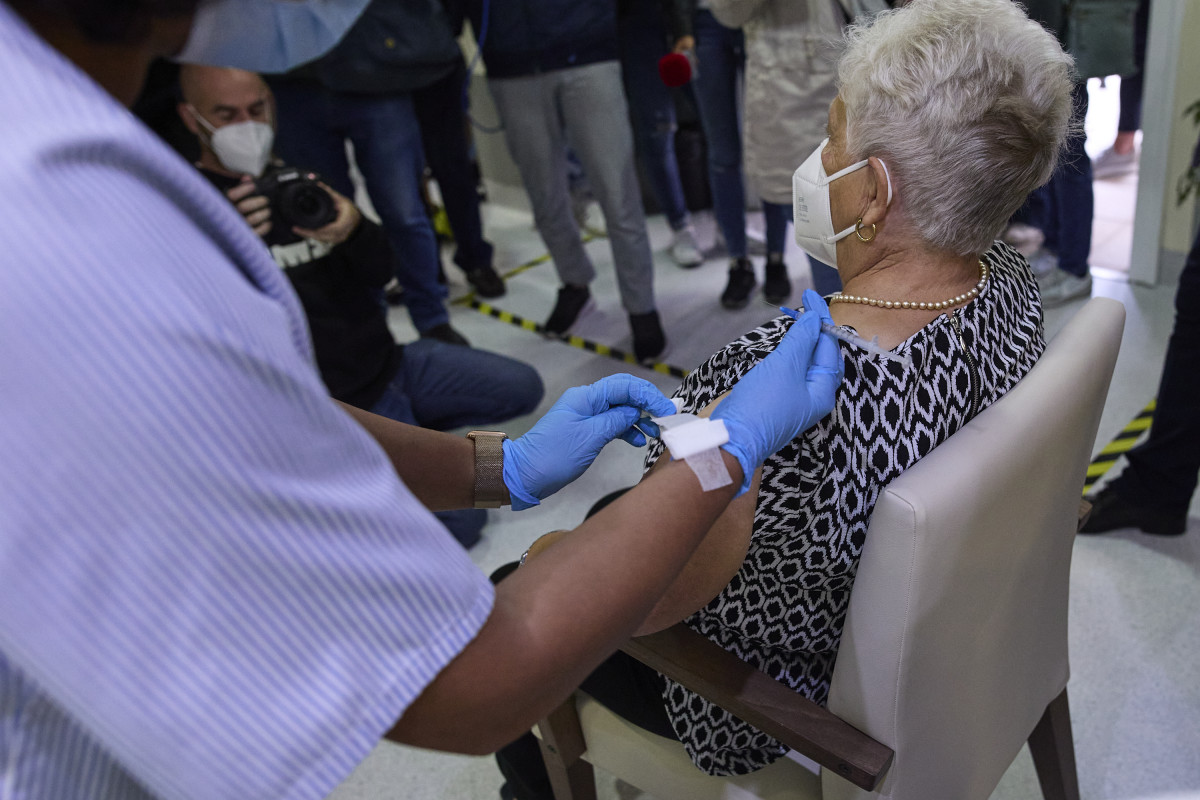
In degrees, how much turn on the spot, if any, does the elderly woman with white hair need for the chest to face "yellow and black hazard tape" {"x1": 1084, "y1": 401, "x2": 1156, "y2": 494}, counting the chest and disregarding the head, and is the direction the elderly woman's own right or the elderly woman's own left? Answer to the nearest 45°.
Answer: approximately 90° to the elderly woman's own right

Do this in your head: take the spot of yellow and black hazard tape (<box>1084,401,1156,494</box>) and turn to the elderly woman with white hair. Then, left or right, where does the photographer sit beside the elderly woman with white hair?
right

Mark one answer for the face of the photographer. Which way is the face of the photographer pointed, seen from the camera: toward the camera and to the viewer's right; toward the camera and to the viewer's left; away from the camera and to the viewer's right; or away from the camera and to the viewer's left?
toward the camera and to the viewer's right

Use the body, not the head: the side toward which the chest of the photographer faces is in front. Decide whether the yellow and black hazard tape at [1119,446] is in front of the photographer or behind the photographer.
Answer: in front

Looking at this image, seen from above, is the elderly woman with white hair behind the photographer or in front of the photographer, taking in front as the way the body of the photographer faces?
in front

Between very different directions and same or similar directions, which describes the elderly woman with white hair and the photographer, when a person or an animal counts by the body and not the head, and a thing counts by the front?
very different directions

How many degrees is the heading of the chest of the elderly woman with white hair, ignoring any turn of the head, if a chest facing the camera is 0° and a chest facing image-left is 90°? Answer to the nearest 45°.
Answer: approximately 135°

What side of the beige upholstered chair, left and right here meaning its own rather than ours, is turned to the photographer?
front

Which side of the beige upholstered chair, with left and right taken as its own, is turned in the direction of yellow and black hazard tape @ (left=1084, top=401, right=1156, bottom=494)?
right

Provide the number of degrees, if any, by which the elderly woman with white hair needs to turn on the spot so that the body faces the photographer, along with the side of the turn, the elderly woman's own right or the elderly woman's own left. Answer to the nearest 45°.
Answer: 0° — they already face them

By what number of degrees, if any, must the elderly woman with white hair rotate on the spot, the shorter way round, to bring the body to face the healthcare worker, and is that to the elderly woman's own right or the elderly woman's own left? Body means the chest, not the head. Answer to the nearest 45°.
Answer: approximately 90° to the elderly woman's own left

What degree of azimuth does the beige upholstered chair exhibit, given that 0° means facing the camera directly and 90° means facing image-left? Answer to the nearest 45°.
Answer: approximately 135°

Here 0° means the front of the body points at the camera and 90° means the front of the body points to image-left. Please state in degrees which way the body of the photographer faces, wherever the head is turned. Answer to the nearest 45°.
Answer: approximately 315°
